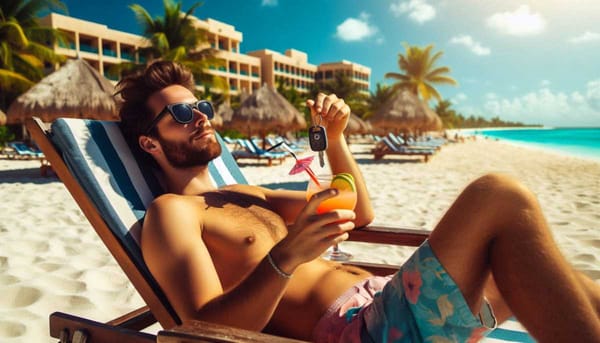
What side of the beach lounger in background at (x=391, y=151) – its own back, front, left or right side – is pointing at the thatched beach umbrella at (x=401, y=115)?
left

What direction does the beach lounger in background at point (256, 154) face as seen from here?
to the viewer's right

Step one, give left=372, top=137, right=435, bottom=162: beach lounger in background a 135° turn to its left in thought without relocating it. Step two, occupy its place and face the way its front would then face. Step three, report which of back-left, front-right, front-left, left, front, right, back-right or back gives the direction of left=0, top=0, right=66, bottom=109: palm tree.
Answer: front-left

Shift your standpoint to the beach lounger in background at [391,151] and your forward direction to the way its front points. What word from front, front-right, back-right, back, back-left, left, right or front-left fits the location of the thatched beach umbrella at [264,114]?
back

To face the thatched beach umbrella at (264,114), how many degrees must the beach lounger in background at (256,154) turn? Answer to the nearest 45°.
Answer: approximately 90° to its left

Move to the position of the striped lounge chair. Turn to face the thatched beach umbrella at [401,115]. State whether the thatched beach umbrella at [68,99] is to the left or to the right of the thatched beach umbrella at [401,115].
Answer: left

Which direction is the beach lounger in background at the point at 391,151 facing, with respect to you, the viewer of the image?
facing to the right of the viewer

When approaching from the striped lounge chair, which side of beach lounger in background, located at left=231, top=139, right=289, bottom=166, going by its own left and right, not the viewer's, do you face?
right

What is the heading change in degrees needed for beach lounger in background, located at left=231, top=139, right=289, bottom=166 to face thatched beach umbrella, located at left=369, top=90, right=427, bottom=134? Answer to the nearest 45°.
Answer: approximately 45° to its left

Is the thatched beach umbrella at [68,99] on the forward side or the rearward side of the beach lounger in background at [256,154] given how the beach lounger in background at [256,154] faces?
on the rearward side
